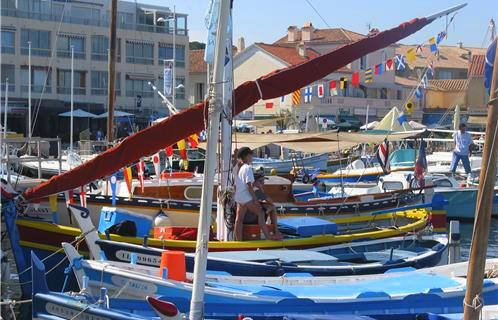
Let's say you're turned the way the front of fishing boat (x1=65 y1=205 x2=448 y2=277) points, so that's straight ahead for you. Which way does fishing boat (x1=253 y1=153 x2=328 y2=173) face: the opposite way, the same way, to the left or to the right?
the opposite way

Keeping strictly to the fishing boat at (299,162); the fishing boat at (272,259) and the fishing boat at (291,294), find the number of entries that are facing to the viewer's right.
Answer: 1

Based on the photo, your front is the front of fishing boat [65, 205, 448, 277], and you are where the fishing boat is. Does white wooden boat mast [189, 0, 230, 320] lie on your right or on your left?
on your left

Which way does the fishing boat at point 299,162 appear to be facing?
to the viewer's right

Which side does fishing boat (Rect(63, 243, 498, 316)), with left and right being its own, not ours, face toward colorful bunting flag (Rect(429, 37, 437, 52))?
right

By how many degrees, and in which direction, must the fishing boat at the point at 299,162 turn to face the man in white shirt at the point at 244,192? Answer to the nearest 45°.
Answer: approximately 90° to its right

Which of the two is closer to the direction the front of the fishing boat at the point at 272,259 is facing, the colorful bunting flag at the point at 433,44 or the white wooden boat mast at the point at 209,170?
the white wooden boat mast

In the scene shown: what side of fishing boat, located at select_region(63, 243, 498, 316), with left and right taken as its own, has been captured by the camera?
left

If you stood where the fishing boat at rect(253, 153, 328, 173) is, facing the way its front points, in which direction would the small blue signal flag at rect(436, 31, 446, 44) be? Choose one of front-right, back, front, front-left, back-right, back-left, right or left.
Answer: right

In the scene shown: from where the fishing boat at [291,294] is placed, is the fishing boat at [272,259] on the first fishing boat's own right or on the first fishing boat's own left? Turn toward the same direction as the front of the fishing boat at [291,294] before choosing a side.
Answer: on the first fishing boat's own right

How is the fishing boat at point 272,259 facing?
to the viewer's left

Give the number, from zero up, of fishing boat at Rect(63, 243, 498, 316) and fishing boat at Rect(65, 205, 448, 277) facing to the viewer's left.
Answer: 2
